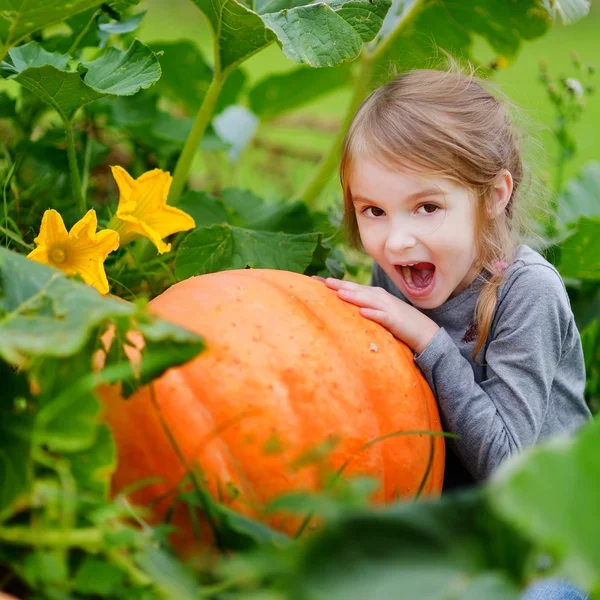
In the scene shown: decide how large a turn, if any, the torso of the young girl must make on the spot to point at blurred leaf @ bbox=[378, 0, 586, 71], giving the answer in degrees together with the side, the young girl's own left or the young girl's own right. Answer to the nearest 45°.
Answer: approximately 135° to the young girl's own right

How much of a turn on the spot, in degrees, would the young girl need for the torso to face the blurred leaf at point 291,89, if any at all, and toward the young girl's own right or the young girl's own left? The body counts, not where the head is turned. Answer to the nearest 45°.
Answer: approximately 90° to the young girl's own right

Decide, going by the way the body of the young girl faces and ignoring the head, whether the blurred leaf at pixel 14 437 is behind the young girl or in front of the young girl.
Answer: in front

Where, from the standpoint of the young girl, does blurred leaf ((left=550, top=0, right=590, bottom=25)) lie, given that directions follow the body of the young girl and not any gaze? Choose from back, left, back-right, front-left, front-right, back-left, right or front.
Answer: back-right

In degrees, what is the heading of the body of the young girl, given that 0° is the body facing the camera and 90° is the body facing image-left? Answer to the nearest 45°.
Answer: approximately 45°

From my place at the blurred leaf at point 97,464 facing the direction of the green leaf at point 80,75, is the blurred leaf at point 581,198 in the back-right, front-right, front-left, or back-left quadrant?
front-right

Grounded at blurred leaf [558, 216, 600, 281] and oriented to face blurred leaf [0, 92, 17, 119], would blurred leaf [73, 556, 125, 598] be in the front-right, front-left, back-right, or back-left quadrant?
front-left

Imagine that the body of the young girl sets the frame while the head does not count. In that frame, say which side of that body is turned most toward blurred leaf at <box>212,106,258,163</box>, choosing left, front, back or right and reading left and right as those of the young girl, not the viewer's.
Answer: right
